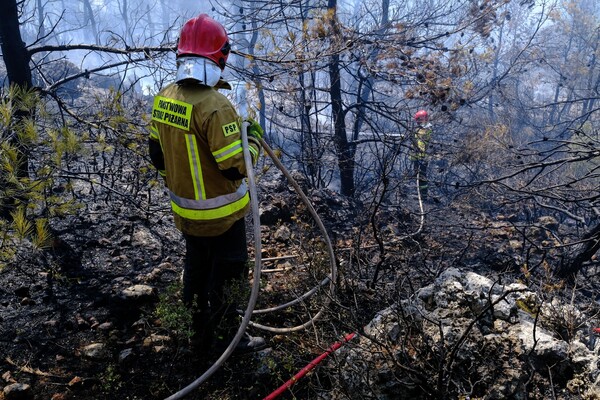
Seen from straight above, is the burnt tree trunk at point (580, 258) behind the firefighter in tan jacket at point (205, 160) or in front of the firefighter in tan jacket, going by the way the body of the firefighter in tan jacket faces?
in front

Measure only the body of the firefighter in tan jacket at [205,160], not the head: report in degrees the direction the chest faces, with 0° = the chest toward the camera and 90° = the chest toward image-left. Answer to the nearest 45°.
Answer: approximately 225°

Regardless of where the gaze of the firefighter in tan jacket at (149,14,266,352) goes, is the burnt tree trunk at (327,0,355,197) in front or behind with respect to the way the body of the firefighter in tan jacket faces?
in front

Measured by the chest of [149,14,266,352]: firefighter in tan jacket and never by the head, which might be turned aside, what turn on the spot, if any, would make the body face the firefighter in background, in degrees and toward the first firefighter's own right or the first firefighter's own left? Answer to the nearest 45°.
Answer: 0° — they already face them
